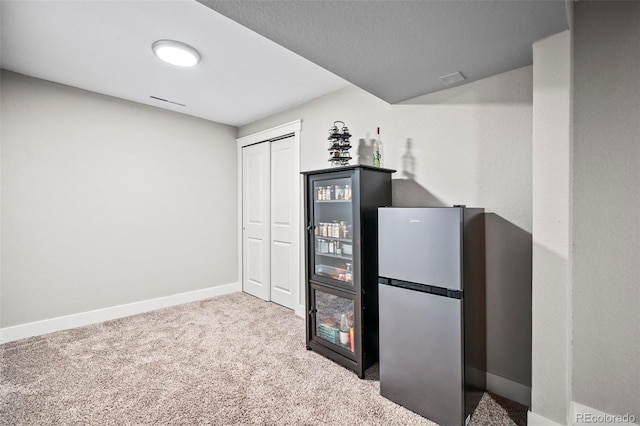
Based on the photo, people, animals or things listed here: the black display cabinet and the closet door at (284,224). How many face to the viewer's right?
0

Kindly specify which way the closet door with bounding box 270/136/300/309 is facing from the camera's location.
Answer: facing the viewer and to the left of the viewer

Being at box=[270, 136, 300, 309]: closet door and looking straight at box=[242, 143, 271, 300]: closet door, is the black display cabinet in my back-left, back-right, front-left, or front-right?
back-left

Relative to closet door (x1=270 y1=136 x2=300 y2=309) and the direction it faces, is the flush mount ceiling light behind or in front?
in front

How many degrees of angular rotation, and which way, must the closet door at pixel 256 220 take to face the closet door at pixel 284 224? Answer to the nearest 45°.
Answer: approximately 90° to its left

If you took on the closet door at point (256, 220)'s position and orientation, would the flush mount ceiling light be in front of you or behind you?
in front

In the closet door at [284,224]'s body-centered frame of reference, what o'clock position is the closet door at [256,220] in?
the closet door at [256,220] is roughly at 3 o'clock from the closet door at [284,224].

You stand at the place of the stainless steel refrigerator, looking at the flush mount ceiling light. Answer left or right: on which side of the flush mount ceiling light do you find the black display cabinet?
right

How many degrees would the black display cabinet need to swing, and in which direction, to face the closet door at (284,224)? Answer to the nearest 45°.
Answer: approximately 90° to its right

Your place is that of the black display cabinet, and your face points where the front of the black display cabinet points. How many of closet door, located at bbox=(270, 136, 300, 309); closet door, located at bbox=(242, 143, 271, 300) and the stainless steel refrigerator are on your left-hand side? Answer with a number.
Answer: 1

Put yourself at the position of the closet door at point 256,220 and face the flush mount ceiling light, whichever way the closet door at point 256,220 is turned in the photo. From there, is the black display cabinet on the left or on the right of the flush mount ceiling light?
left

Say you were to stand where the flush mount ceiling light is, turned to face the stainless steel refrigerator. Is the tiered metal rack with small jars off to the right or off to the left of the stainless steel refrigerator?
left
